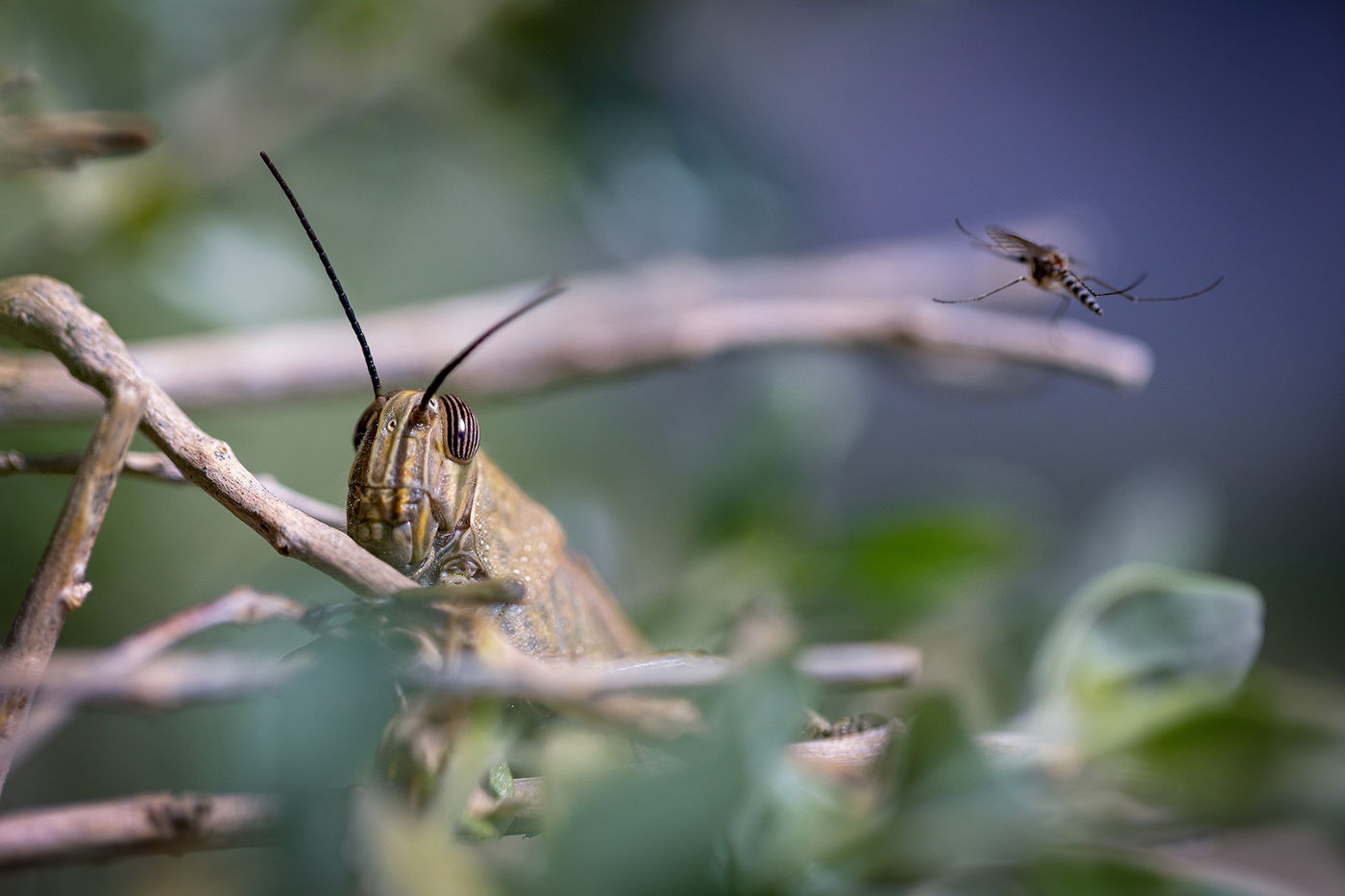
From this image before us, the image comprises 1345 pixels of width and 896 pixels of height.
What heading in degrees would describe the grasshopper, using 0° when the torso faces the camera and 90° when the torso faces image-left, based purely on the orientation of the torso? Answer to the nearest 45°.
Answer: approximately 45°
